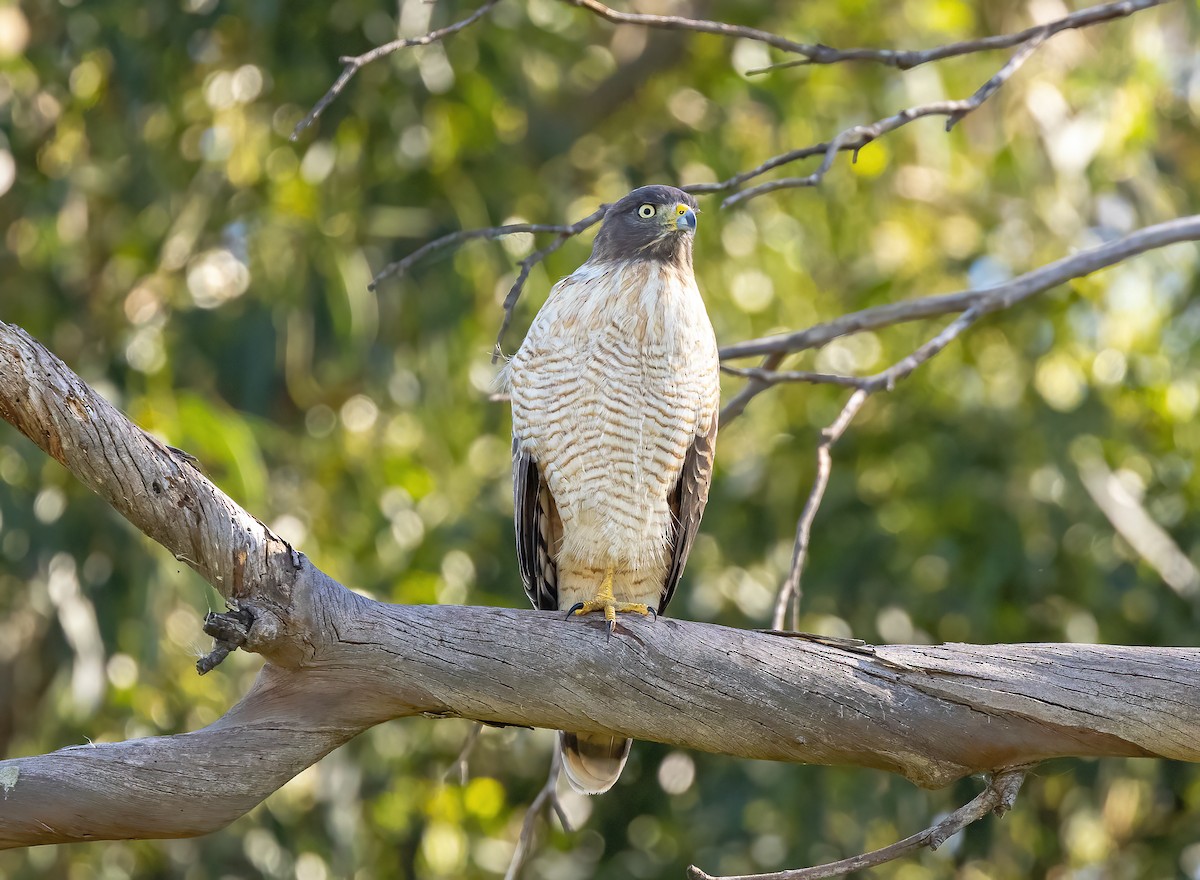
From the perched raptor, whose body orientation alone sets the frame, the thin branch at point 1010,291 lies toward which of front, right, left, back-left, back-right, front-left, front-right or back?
left

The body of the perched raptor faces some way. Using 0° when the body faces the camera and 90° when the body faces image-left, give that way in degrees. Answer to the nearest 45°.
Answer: approximately 0°

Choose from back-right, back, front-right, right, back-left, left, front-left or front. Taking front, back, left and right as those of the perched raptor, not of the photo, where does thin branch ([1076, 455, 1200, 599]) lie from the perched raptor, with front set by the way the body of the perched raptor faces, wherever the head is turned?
back-left

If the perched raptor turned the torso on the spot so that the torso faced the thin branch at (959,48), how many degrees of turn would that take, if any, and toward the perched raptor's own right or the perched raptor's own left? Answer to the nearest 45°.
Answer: approximately 45° to the perched raptor's own left
